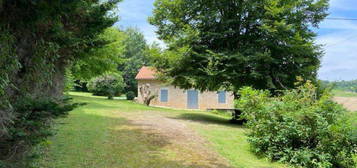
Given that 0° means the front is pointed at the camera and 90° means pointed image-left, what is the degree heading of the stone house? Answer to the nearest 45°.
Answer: approximately 0°

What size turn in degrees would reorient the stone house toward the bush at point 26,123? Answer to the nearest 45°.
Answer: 0° — it already faces it

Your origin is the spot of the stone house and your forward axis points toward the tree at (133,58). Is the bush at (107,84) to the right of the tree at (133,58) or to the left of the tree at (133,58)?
left

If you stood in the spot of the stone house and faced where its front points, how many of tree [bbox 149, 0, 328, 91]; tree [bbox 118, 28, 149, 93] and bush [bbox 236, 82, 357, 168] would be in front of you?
2

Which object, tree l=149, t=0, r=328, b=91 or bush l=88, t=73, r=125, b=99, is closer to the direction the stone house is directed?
the tree

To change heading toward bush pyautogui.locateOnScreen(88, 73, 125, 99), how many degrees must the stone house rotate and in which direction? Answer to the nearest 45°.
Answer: approximately 135° to its right

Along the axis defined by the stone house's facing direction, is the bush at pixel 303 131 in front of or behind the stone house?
in front

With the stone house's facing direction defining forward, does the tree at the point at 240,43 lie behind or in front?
in front
